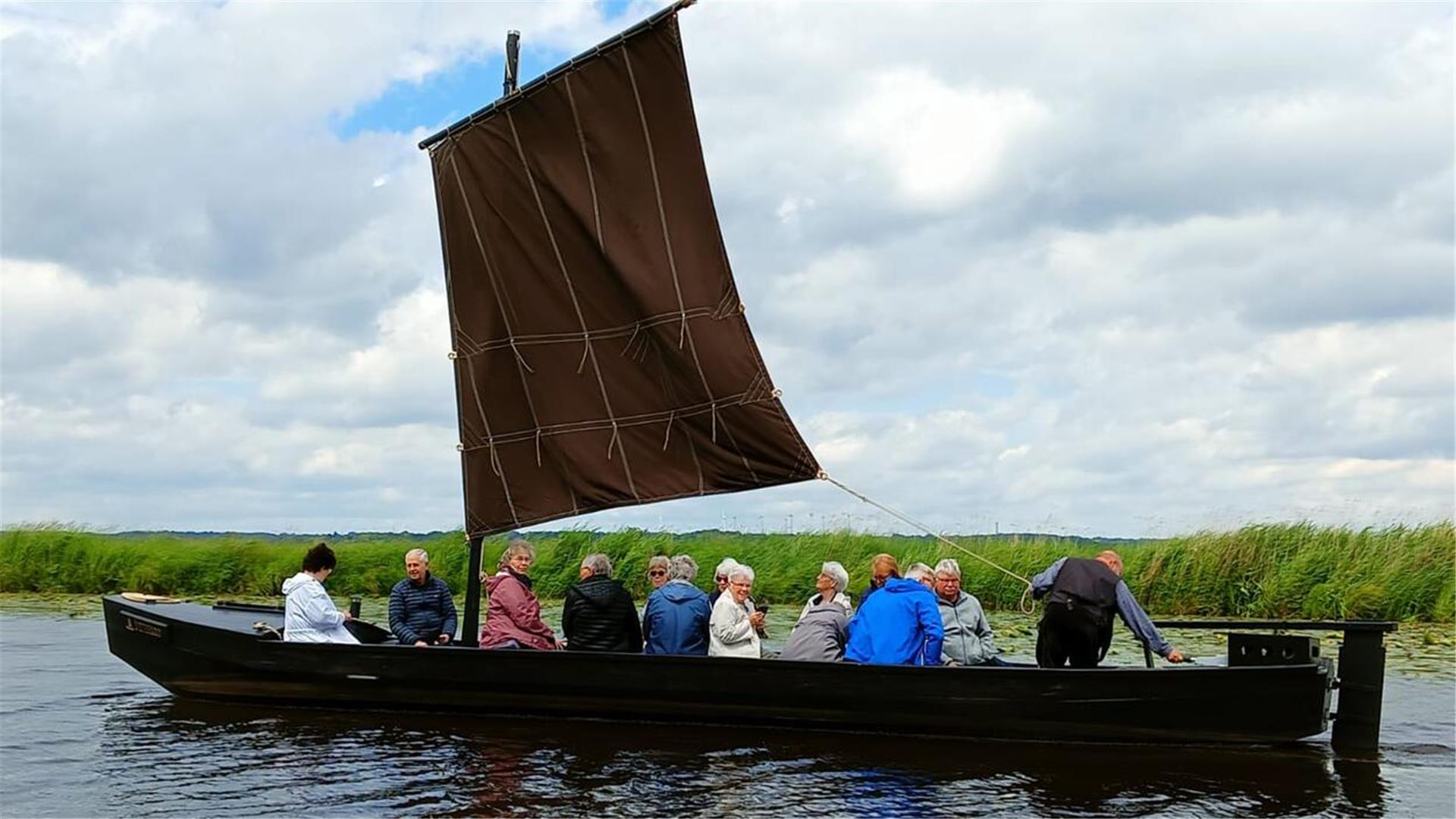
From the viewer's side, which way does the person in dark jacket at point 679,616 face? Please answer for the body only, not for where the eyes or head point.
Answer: away from the camera

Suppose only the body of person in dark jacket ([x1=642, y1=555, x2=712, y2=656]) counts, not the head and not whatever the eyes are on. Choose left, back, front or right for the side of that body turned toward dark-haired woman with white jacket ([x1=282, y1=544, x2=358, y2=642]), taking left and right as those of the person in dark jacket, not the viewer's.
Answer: left

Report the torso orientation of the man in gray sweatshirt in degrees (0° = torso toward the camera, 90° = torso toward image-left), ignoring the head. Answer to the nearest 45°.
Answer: approximately 0°

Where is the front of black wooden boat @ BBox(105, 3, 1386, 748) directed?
to the viewer's left

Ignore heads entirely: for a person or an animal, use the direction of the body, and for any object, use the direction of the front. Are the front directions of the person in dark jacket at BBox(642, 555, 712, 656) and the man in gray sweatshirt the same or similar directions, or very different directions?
very different directions

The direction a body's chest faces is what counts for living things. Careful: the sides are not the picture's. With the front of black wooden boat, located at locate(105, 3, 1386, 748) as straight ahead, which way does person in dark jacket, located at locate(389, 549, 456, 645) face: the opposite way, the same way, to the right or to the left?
to the left

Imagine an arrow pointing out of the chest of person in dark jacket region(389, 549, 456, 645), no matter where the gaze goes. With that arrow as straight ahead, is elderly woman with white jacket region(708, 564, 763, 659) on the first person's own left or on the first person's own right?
on the first person's own left

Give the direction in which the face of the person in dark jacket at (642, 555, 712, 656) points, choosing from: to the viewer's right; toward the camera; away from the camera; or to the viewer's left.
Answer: away from the camera

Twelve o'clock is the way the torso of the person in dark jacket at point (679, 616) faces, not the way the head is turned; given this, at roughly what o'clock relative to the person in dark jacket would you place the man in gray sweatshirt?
The man in gray sweatshirt is roughly at 3 o'clock from the person in dark jacket.
